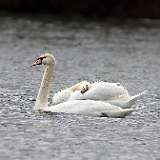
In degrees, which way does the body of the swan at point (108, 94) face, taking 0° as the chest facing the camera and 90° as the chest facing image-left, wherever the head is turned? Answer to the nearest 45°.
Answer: approximately 90°
